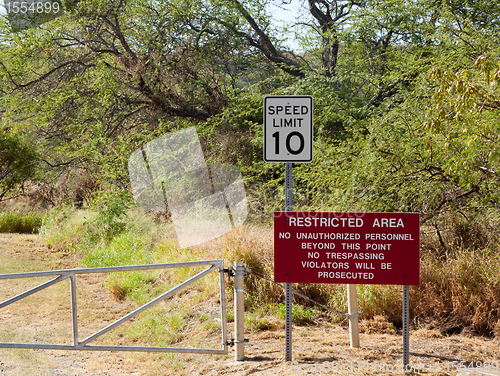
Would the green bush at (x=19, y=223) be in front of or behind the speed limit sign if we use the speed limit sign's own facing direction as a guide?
behind

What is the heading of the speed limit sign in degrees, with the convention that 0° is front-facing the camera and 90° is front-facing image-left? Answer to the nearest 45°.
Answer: approximately 0°

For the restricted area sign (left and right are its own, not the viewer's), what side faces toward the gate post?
right

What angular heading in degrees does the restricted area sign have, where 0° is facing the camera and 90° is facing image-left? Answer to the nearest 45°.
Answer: approximately 0°

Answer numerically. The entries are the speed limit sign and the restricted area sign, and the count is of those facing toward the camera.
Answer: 2

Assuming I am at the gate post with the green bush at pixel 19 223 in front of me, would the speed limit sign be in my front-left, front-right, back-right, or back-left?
back-right
